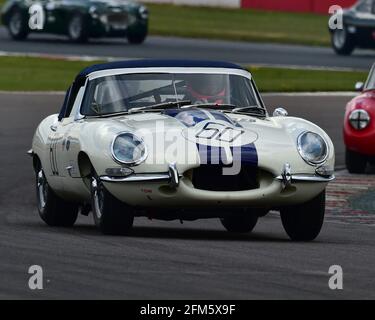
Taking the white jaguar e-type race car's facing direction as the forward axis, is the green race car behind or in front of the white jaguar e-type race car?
behind

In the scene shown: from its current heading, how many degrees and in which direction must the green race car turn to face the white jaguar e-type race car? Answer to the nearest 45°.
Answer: approximately 45° to its right

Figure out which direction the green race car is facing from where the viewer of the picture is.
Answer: facing the viewer and to the right of the viewer

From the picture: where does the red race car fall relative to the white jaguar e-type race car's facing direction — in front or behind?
behind

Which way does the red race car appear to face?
toward the camera

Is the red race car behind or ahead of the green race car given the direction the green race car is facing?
ahead

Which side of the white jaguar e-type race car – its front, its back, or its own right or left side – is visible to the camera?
front

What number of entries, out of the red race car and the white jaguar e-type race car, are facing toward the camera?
2

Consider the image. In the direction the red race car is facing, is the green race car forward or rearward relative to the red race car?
rearward

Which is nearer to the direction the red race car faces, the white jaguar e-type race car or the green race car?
the white jaguar e-type race car
